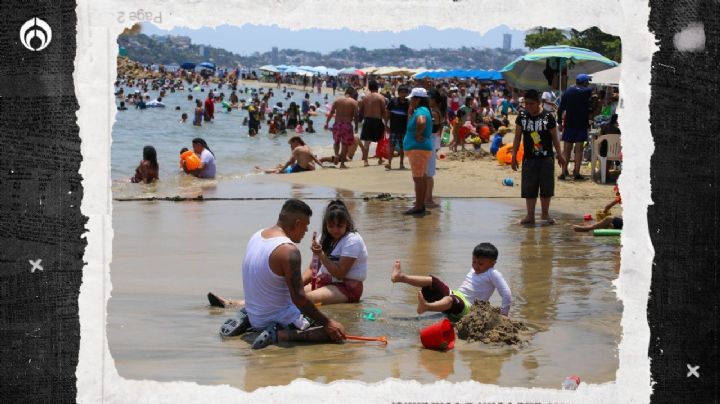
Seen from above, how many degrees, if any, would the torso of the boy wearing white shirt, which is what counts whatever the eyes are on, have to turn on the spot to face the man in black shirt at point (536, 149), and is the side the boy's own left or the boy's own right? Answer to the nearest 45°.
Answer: approximately 90° to the boy's own right

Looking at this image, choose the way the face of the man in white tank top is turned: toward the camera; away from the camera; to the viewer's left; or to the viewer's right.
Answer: to the viewer's right

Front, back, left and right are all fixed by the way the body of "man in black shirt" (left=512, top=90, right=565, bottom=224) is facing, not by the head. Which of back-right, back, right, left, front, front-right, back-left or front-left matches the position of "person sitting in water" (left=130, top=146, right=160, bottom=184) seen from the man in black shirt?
back-right

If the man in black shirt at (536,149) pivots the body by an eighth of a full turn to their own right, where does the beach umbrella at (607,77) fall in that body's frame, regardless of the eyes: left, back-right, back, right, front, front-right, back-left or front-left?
back-right

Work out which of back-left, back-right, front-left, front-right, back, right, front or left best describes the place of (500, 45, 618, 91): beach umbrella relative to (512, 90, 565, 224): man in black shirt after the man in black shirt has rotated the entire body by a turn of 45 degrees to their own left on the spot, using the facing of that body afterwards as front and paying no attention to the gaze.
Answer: back-left

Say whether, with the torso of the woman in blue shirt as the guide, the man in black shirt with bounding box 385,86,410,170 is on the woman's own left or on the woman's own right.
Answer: on the woman's own right
